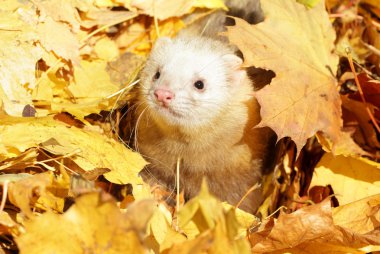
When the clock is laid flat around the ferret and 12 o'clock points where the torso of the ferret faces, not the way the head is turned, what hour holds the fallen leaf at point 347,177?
The fallen leaf is roughly at 8 o'clock from the ferret.

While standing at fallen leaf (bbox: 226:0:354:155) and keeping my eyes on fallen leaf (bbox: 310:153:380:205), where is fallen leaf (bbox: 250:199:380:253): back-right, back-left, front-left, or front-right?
front-right

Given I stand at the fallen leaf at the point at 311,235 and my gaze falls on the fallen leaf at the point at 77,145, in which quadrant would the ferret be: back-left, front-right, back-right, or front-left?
front-right

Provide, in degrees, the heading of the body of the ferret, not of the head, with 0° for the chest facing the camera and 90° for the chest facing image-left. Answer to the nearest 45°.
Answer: approximately 45°

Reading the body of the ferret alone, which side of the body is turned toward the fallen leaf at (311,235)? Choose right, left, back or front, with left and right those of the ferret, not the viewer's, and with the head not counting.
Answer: left

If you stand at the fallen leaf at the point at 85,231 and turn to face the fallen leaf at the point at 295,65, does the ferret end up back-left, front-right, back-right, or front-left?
front-left

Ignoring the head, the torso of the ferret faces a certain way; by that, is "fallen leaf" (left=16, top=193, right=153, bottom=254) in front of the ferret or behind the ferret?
in front

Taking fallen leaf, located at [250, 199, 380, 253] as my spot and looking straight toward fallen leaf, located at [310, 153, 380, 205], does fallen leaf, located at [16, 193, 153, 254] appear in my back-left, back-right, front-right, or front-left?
back-left

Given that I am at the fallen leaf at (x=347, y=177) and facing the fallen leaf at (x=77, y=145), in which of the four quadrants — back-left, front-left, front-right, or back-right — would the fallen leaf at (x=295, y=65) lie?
front-right
